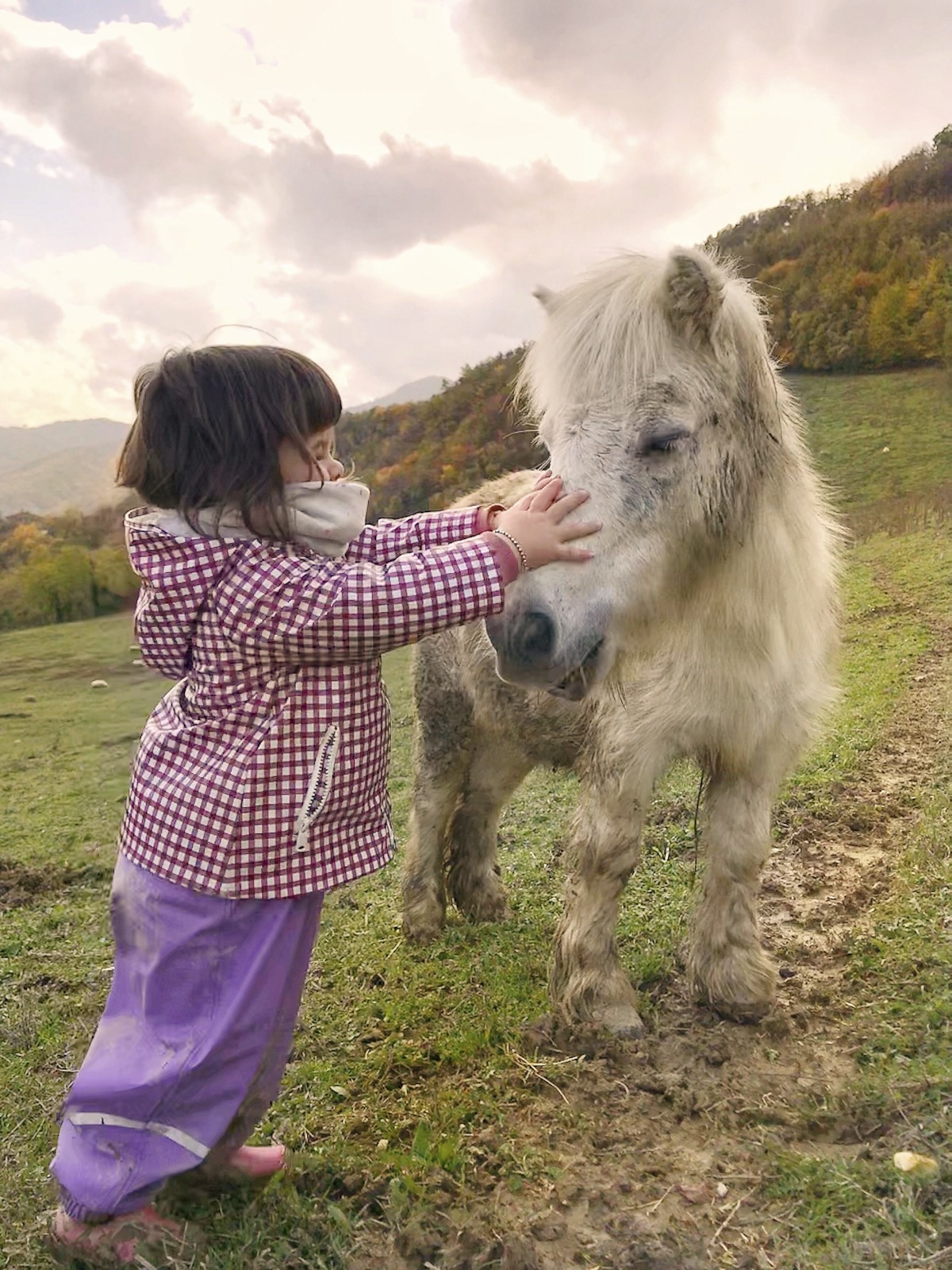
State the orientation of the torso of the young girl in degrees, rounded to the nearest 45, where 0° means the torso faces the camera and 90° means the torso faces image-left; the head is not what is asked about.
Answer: approximately 270°

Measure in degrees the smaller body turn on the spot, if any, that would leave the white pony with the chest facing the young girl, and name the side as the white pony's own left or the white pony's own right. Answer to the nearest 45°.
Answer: approximately 90° to the white pony's own right

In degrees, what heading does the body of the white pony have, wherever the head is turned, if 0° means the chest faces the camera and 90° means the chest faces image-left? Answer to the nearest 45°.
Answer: approximately 315°

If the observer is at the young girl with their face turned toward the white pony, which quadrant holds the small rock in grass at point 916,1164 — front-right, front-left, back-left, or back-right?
front-right

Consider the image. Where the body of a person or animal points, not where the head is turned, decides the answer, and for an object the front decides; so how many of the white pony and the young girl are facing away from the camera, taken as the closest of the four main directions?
0

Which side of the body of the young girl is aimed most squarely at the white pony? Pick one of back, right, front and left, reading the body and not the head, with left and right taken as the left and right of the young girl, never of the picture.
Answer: front

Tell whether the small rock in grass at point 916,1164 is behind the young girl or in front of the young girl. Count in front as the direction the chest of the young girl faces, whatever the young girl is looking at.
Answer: in front

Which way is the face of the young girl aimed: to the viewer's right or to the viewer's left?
to the viewer's right
